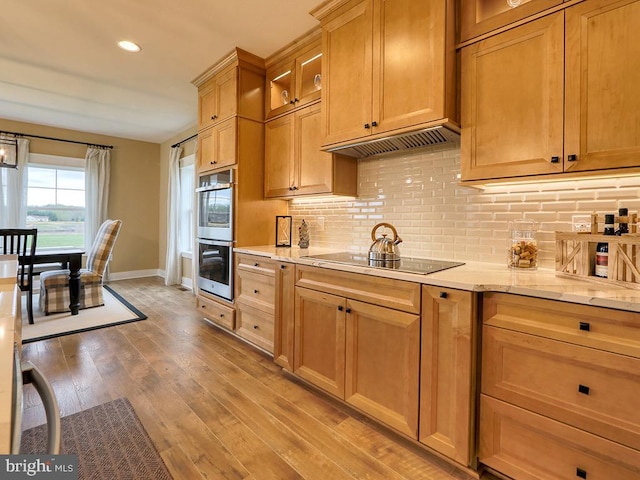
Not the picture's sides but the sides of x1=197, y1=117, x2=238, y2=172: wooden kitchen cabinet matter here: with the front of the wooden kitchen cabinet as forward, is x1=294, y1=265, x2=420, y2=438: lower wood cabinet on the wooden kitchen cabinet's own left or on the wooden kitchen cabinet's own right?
on the wooden kitchen cabinet's own left

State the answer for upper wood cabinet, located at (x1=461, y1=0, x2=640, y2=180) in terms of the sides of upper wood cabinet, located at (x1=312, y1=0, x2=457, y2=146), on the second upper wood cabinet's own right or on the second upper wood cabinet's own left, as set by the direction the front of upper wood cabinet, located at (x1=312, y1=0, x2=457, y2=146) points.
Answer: on the second upper wood cabinet's own left

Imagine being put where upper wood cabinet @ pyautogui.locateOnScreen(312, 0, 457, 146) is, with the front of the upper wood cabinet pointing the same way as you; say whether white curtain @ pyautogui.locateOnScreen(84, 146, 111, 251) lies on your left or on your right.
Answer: on your right

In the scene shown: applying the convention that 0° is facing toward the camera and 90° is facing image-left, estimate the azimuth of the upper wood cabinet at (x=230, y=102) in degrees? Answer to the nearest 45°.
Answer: approximately 45°

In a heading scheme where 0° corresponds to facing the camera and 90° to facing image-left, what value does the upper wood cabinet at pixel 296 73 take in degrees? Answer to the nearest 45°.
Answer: approximately 45°

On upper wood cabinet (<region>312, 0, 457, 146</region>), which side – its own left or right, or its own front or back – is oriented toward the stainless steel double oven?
right

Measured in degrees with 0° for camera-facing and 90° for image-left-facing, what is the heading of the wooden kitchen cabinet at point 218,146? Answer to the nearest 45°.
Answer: approximately 45°

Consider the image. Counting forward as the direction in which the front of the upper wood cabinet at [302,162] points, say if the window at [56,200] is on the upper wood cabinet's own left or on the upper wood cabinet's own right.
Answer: on the upper wood cabinet's own right

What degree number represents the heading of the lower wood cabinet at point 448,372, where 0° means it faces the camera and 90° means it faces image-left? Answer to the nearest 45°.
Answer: approximately 45°
